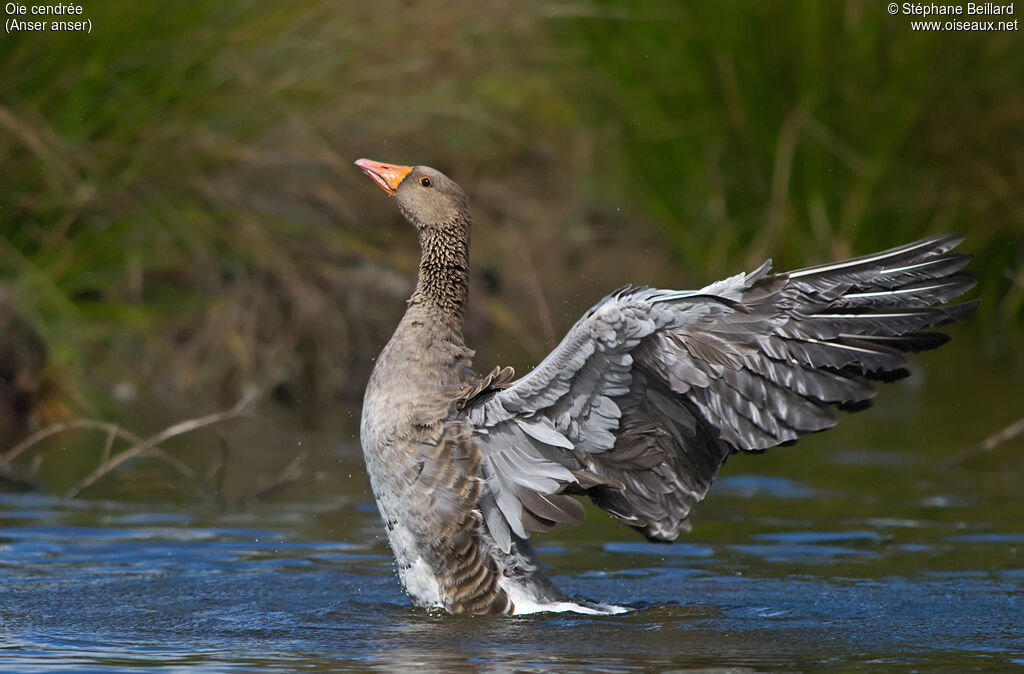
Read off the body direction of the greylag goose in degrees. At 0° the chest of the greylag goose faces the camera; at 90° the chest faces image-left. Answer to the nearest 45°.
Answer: approximately 90°
